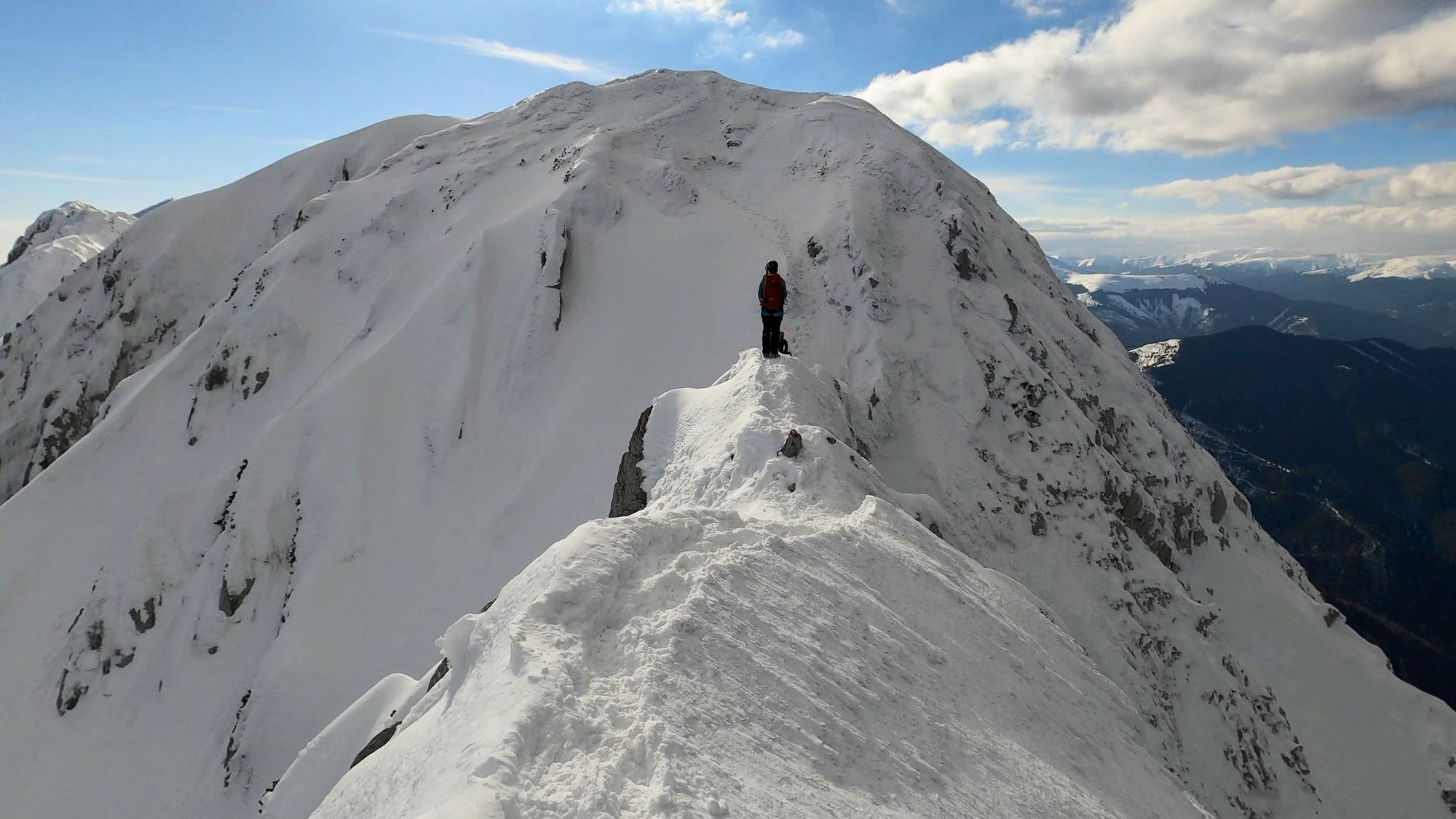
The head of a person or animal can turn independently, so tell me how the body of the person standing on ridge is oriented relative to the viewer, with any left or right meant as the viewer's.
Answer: facing away from the viewer
